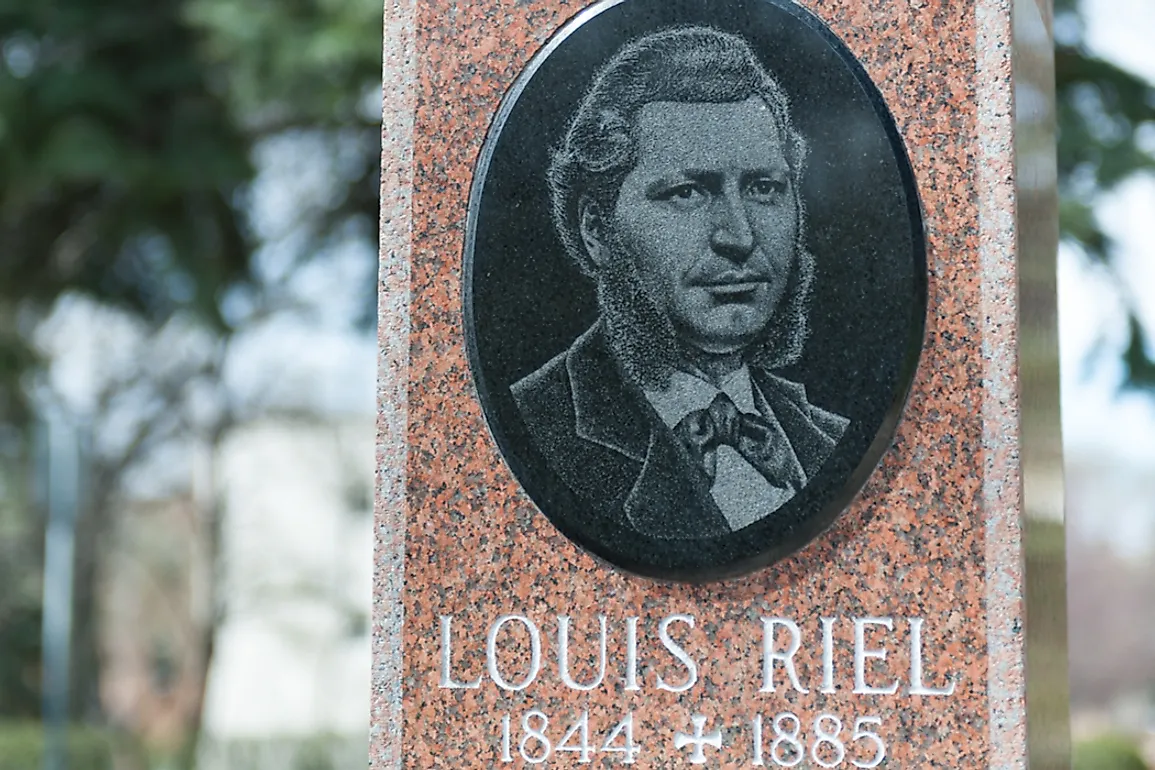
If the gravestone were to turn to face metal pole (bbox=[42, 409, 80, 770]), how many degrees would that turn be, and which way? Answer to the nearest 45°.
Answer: approximately 135° to its right

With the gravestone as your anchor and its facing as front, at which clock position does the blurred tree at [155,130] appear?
The blurred tree is roughly at 5 o'clock from the gravestone.

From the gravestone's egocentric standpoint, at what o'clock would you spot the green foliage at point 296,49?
The green foliage is roughly at 5 o'clock from the gravestone.

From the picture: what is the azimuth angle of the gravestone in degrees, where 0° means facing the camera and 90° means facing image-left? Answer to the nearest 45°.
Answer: approximately 0°

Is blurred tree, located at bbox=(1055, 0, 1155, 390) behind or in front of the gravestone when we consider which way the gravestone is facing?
behind

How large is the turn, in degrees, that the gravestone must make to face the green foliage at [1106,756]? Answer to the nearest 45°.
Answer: approximately 180°
